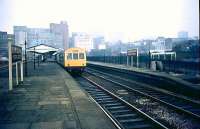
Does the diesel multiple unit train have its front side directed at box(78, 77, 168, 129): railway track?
yes

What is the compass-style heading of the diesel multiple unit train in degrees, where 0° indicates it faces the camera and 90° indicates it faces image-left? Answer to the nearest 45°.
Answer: approximately 0°
